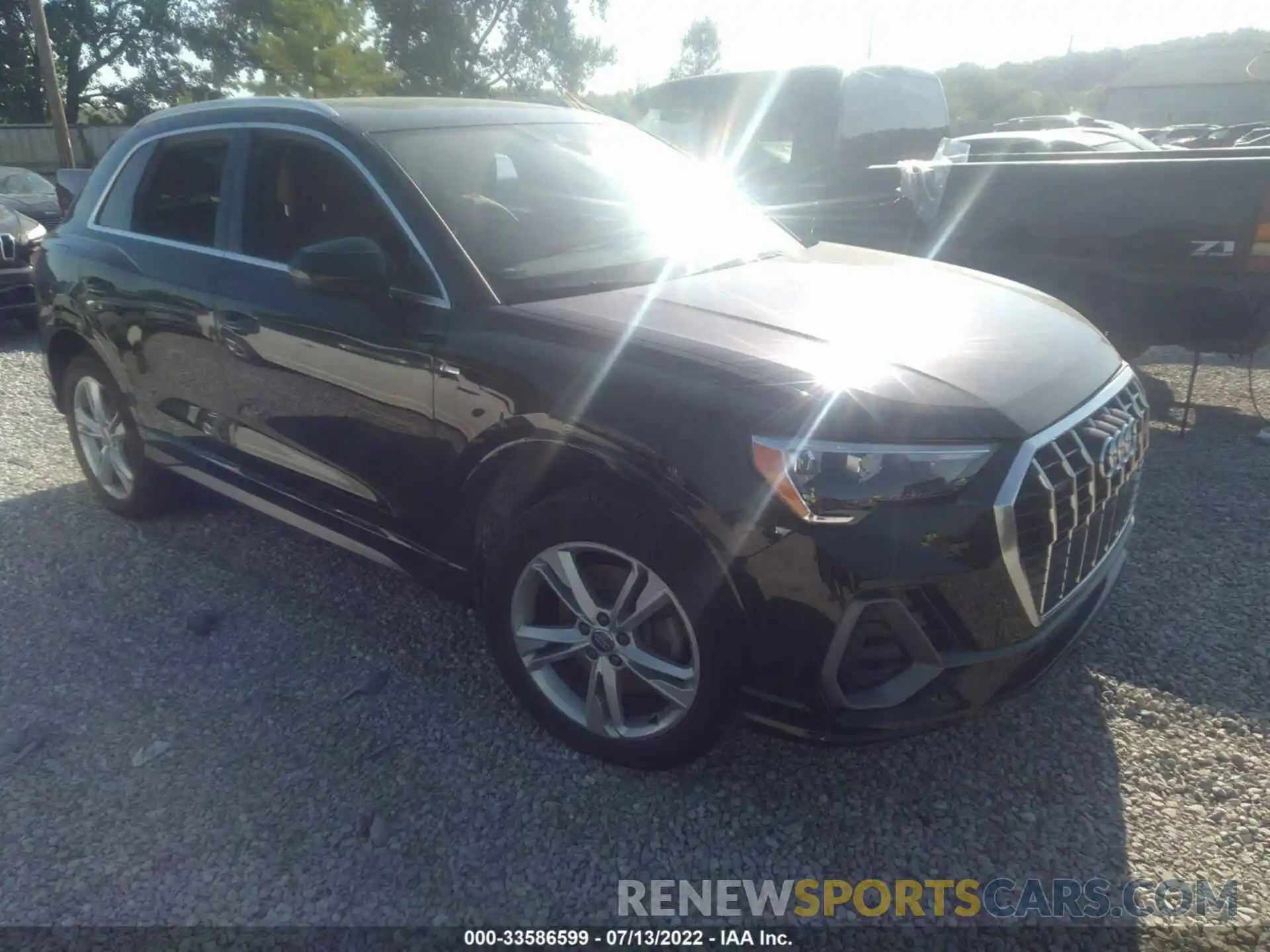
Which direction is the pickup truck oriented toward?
to the viewer's left

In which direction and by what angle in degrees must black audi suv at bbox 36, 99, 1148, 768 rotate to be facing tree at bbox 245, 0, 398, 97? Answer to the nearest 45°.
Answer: approximately 135° to its left

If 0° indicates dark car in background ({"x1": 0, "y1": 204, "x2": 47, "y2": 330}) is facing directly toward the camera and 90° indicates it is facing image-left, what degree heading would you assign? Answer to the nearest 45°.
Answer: approximately 315°

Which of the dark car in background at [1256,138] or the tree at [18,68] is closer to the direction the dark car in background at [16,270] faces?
the dark car in background

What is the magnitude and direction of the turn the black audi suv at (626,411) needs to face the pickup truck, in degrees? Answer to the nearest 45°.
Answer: approximately 90° to its left

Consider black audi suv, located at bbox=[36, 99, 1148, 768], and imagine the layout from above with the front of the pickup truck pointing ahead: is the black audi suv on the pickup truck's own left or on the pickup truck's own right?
on the pickup truck's own left

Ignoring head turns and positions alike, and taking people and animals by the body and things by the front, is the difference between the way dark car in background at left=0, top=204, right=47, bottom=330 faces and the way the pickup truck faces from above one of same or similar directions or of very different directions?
very different directions

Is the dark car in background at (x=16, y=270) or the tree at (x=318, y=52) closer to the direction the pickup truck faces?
the dark car in background

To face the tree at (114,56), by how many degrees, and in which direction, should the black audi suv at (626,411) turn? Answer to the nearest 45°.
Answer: approximately 180°

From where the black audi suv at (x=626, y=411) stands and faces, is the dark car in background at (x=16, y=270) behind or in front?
behind
